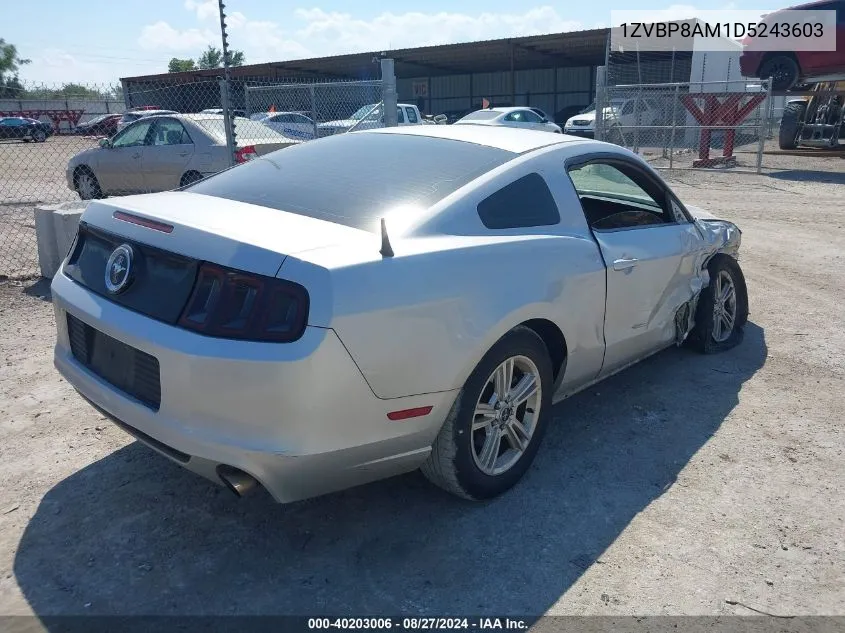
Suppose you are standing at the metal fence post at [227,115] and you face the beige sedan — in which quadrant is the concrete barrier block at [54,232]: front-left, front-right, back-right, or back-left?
back-left

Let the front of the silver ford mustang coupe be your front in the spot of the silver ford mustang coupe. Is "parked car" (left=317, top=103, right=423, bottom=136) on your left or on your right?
on your left

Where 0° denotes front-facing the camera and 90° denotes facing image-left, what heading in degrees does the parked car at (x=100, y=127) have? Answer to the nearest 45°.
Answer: approximately 45°

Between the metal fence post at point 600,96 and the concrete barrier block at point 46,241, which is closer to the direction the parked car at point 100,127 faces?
the concrete barrier block

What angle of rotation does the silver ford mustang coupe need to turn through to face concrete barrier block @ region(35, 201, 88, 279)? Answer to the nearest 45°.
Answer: approximately 90° to its left

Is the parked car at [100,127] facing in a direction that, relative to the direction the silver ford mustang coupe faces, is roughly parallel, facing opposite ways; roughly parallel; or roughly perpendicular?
roughly parallel, facing opposite ways

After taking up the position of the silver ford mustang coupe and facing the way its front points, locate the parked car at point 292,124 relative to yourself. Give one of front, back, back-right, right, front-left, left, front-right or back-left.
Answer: front-left

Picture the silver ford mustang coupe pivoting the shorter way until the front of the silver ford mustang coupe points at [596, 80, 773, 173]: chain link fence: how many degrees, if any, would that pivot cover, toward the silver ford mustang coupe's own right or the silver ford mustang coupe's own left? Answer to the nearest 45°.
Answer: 0° — it already faces it

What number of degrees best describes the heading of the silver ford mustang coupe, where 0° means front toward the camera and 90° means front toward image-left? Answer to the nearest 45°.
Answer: approximately 225°
